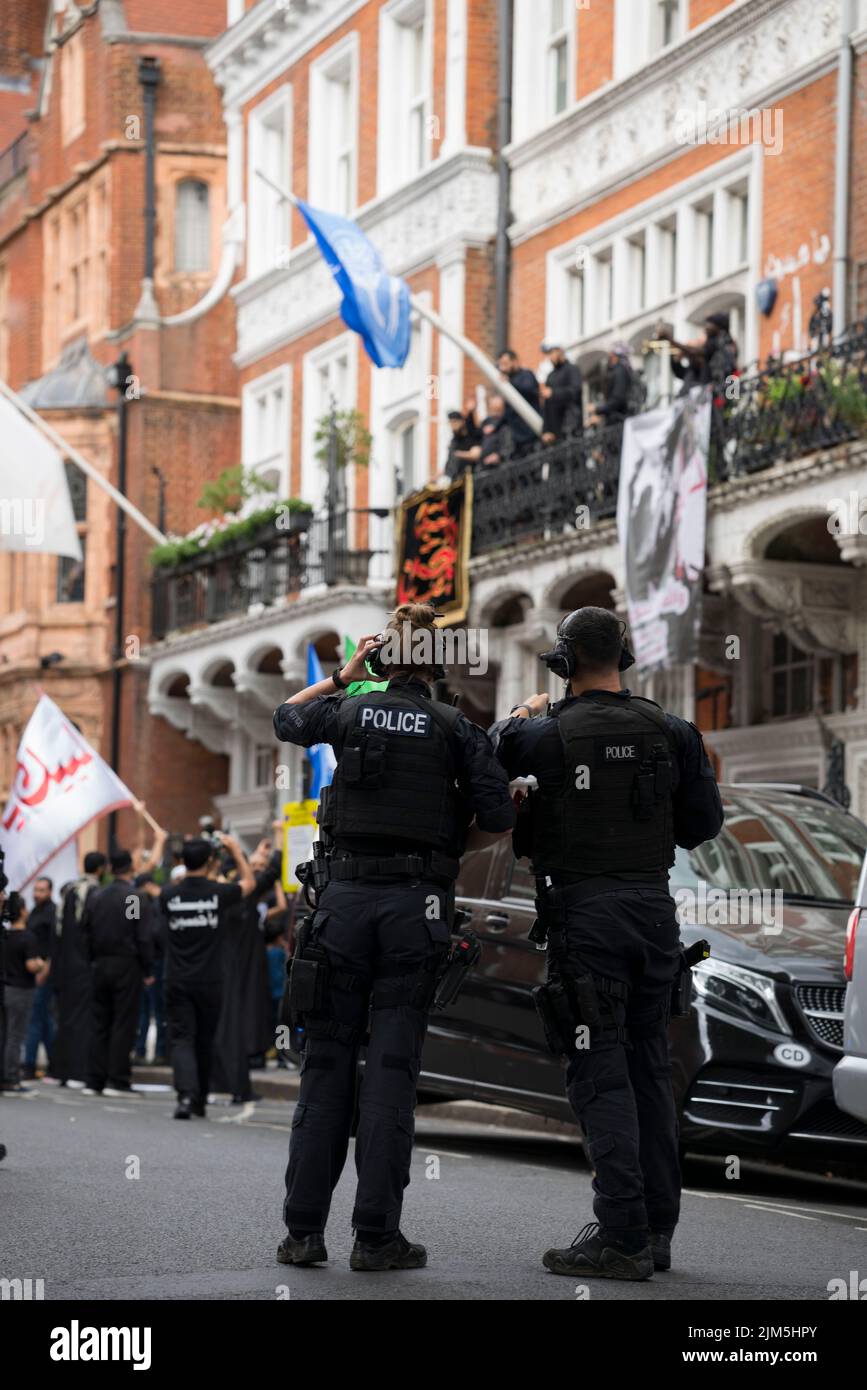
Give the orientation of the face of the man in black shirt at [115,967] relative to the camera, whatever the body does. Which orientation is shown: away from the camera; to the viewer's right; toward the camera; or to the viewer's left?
away from the camera

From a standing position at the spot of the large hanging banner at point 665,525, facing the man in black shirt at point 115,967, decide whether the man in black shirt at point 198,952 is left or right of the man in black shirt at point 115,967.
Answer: left

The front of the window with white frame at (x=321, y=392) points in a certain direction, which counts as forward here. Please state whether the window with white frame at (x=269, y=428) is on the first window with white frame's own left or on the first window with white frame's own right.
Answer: on the first window with white frame's own right

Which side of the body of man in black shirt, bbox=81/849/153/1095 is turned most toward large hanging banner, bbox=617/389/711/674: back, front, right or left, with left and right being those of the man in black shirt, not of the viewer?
right

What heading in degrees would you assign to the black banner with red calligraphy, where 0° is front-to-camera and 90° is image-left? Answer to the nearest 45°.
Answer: approximately 45°

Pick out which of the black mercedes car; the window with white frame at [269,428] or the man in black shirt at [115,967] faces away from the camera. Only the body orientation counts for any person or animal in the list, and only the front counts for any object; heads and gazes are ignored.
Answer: the man in black shirt

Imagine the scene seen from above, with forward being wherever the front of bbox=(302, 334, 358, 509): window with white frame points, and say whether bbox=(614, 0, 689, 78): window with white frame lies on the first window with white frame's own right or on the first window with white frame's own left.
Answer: on the first window with white frame's own left

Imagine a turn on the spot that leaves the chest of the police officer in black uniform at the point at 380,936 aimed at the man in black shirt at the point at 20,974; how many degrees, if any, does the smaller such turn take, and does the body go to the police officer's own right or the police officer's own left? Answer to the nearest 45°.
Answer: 0° — they already face them

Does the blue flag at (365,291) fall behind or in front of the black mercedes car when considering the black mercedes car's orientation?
behind

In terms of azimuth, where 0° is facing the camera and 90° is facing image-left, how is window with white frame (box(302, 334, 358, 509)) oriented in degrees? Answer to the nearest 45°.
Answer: approximately 45°

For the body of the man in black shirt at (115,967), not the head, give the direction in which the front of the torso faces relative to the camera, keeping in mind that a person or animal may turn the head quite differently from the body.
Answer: away from the camera

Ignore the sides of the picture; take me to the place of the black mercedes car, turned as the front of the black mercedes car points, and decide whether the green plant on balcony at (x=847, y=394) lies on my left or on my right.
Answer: on my left

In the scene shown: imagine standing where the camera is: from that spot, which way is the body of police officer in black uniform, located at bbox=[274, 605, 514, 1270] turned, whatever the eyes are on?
away from the camera

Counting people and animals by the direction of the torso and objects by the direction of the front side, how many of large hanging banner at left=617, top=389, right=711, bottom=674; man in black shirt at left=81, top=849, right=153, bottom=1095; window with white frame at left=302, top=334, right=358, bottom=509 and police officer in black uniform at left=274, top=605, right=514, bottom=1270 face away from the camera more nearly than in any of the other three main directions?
2
